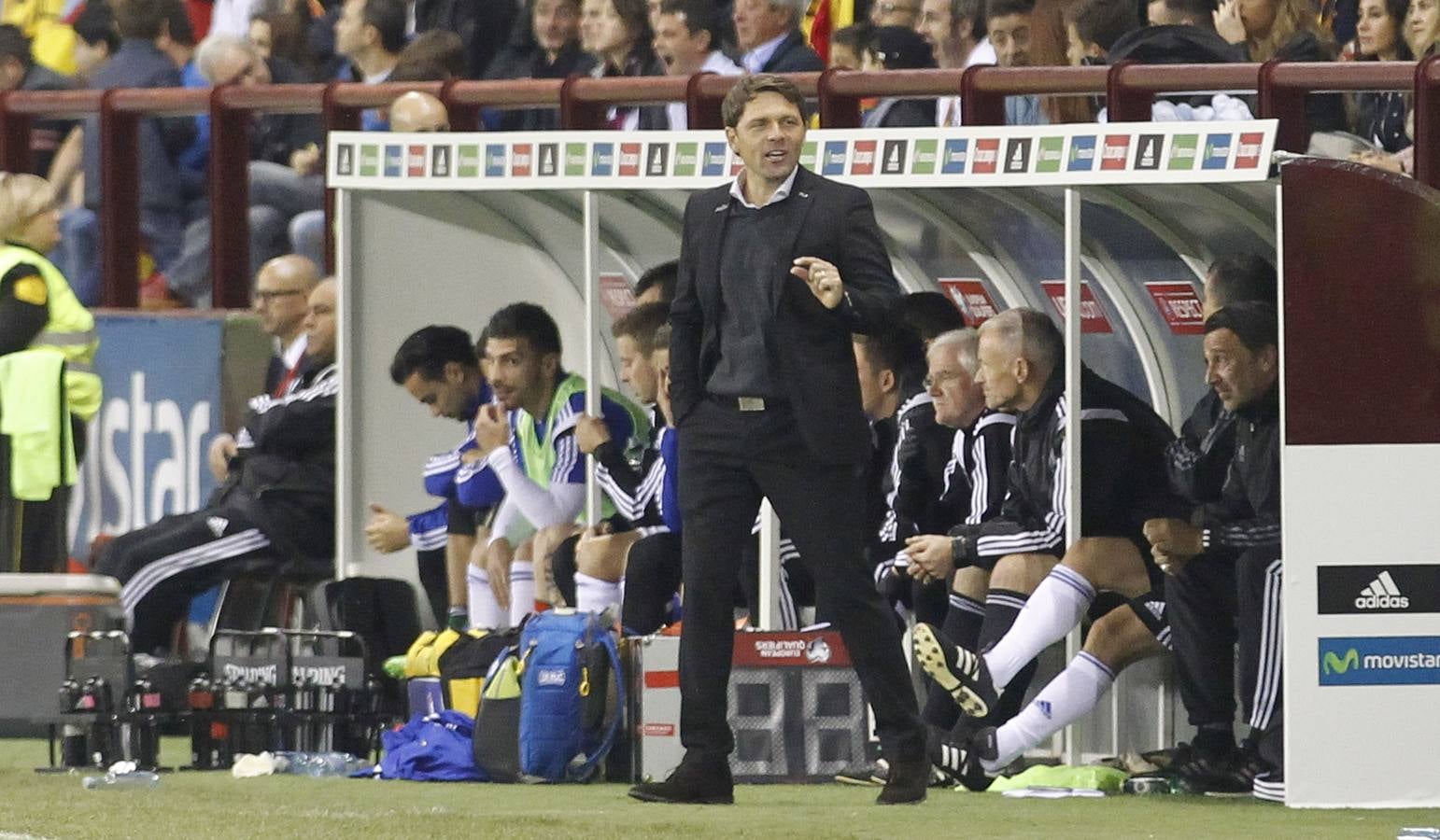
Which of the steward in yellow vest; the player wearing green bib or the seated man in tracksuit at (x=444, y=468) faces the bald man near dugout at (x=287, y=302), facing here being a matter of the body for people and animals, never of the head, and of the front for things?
the steward in yellow vest

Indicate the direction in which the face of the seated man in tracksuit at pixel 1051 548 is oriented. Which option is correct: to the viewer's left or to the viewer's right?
to the viewer's left

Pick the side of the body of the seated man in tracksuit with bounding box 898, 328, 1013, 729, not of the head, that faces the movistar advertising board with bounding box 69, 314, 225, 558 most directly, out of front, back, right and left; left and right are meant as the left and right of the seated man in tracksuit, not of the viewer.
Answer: right

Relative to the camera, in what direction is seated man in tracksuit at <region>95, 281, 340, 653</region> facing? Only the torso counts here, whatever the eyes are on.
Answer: to the viewer's left

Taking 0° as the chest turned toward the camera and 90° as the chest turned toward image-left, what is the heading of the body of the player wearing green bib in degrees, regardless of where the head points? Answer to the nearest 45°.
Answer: approximately 45°

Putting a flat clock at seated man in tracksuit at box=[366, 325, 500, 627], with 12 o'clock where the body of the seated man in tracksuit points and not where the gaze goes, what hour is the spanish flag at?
The spanish flag is roughly at 6 o'clock from the seated man in tracksuit.

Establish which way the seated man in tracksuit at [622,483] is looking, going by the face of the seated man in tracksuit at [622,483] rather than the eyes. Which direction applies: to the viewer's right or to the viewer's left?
to the viewer's left

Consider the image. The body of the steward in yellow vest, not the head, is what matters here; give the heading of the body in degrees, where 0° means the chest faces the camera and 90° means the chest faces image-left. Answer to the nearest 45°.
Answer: approximately 270°

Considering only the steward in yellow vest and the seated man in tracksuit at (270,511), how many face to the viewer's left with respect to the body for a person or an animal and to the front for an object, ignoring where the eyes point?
1

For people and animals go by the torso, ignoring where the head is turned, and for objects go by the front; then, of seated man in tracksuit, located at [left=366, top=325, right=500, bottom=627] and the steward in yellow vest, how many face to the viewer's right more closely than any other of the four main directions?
1

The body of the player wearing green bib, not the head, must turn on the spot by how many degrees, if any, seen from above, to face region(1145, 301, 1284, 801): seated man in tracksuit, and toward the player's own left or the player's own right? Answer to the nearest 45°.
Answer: approximately 90° to the player's own left
